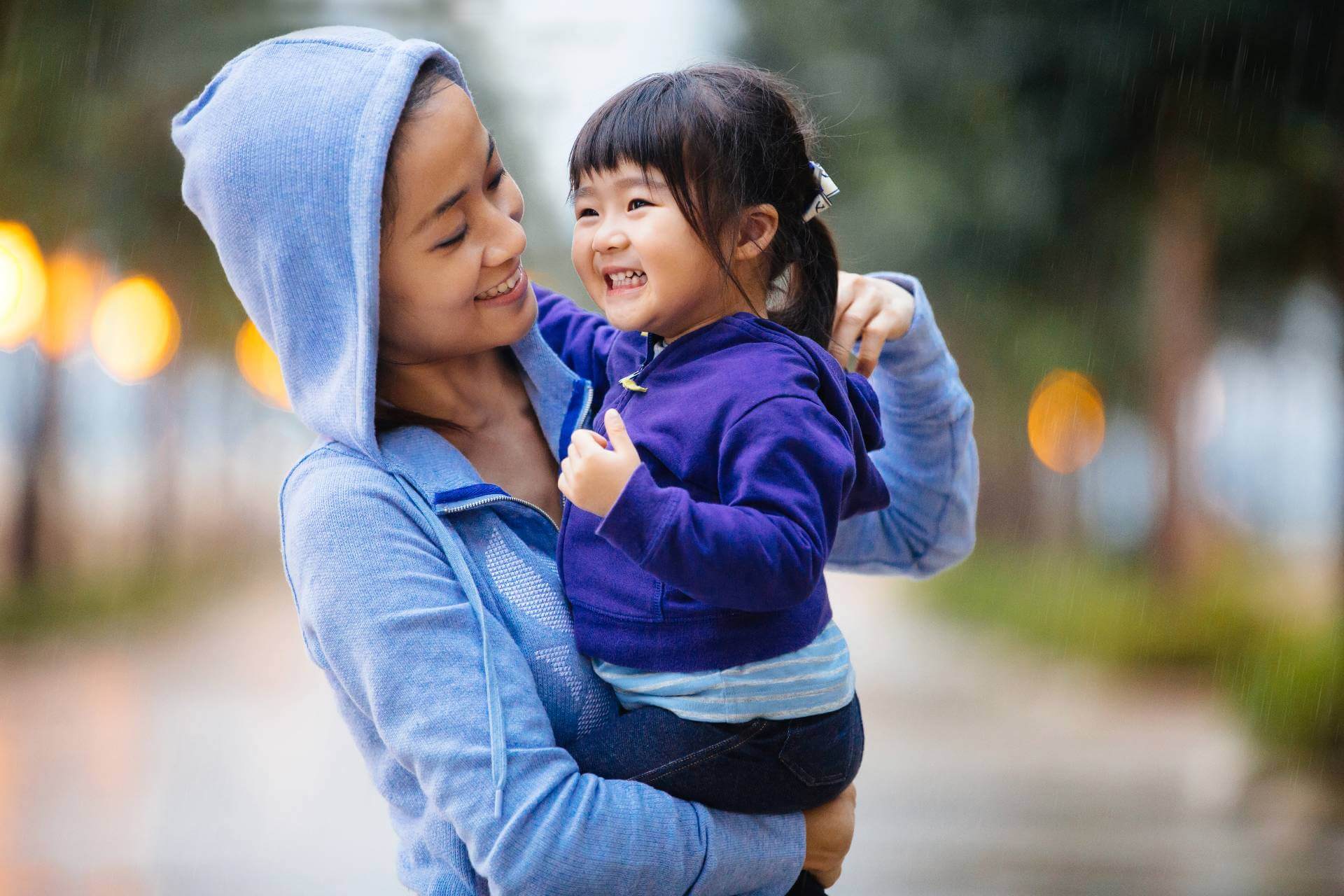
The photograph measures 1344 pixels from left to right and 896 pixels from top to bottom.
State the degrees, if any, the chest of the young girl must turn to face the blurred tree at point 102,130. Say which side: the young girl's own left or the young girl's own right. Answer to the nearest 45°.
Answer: approximately 90° to the young girl's own right

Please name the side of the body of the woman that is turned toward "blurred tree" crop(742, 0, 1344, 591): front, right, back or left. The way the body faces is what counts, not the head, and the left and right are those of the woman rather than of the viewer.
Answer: left

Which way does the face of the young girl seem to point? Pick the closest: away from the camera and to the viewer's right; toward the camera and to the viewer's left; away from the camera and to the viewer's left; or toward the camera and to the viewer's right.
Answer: toward the camera and to the viewer's left

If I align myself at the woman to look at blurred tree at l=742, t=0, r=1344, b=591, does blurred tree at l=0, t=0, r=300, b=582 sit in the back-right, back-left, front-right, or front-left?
front-left

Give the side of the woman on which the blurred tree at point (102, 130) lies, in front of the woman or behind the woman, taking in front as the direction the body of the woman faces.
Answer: behind

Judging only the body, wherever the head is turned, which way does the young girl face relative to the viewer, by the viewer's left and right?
facing the viewer and to the left of the viewer

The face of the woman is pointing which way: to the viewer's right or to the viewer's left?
to the viewer's right

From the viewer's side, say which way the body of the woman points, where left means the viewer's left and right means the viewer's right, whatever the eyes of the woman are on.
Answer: facing the viewer and to the right of the viewer
